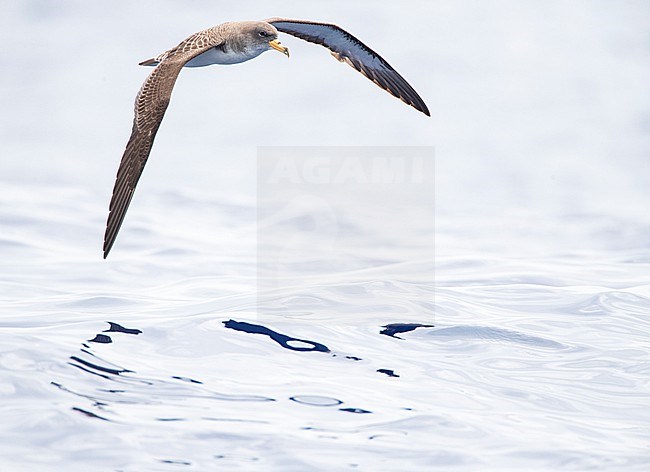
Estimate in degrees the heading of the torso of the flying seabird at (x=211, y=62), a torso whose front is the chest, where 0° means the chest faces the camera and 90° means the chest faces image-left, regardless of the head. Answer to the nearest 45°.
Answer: approximately 315°
